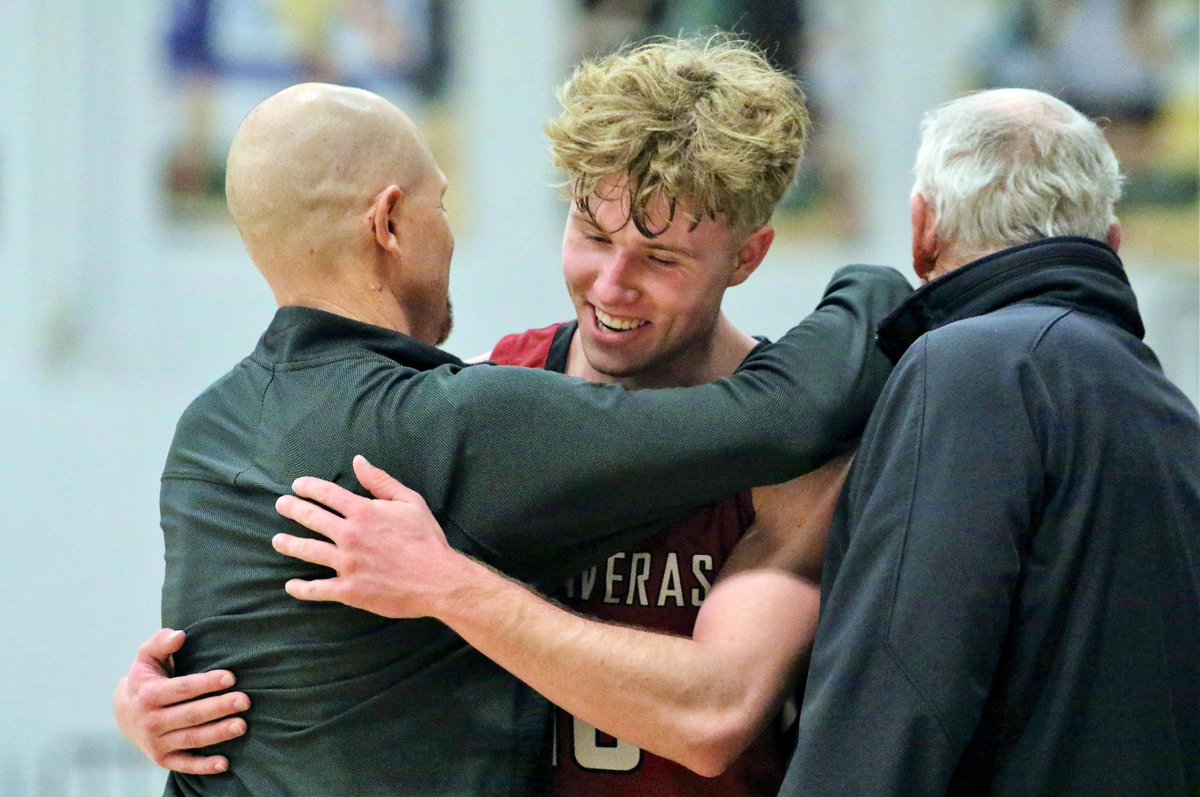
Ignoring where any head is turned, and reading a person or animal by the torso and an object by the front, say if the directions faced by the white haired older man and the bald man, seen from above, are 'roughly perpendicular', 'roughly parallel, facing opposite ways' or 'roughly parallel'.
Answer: roughly perpendicular

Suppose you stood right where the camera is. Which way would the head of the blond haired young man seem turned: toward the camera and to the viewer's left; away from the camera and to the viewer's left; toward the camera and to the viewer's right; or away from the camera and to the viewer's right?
toward the camera and to the viewer's left

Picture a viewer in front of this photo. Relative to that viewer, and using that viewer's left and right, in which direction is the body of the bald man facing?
facing away from the viewer and to the right of the viewer

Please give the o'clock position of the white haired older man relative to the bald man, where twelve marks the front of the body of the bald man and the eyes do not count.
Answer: The white haired older man is roughly at 2 o'clock from the bald man.

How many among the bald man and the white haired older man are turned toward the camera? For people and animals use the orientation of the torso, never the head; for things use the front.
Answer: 0

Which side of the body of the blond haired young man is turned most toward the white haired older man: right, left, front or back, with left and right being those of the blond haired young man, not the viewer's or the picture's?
left

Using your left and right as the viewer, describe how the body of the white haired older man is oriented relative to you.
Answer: facing away from the viewer and to the left of the viewer

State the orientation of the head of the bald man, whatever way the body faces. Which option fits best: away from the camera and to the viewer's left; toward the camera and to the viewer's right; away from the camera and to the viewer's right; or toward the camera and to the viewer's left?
away from the camera and to the viewer's right

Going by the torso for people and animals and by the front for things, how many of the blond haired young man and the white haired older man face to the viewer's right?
0
